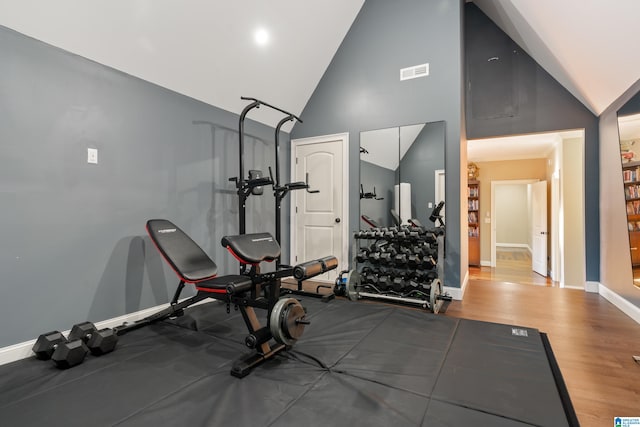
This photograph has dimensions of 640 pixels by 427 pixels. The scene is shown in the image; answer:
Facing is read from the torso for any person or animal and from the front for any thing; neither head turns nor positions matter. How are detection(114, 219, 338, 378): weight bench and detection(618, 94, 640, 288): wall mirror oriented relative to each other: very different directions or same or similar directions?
very different directions

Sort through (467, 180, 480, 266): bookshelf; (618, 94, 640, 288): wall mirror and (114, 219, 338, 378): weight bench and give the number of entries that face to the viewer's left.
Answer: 1

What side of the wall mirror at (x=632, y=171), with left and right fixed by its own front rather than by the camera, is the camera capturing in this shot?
left

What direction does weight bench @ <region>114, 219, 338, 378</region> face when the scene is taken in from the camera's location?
facing the viewer and to the right of the viewer

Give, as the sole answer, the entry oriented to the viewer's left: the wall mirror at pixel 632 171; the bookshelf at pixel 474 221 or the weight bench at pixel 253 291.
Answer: the wall mirror

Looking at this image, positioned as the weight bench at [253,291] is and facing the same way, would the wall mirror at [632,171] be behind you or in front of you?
in front
